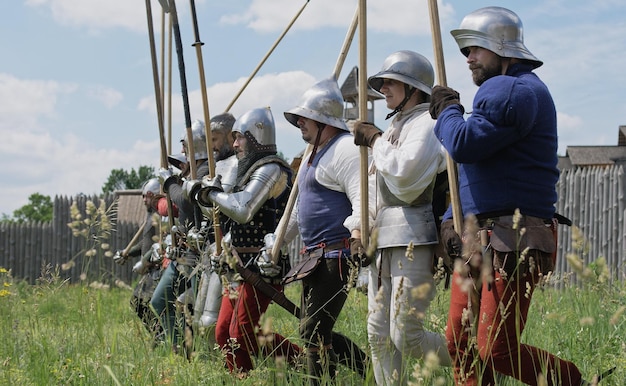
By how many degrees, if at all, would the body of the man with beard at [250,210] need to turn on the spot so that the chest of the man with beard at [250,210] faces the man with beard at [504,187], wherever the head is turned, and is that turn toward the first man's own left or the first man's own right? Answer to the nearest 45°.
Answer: approximately 135° to the first man's own left

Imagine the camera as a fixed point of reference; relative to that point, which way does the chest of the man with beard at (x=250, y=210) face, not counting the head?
to the viewer's left

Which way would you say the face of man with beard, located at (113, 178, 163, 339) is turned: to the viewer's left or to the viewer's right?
to the viewer's left

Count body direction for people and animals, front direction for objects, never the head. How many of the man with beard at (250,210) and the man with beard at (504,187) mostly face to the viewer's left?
2

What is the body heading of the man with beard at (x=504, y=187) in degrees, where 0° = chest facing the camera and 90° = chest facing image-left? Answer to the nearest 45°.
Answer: approximately 90°
